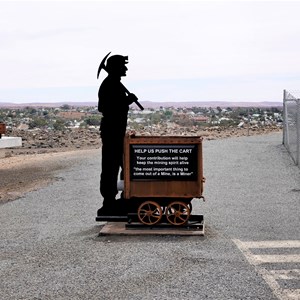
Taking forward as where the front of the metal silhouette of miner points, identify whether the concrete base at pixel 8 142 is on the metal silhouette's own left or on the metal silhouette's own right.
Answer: on the metal silhouette's own left

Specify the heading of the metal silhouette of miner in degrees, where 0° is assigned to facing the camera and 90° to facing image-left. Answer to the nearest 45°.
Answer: approximately 270°

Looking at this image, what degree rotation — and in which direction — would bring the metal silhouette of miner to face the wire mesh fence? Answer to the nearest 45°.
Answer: approximately 45° to its left

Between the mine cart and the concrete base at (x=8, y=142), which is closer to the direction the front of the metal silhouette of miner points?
the mine cart
